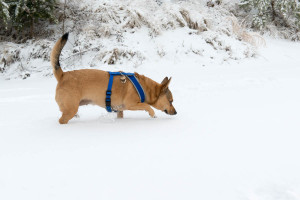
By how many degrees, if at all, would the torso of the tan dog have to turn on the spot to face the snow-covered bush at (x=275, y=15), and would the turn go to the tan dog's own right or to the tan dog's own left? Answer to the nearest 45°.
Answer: approximately 45° to the tan dog's own left

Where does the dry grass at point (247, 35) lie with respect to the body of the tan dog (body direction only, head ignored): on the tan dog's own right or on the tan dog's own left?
on the tan dog's own left

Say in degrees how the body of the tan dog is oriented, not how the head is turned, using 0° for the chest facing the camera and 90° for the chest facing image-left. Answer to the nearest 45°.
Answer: approximately 270°
